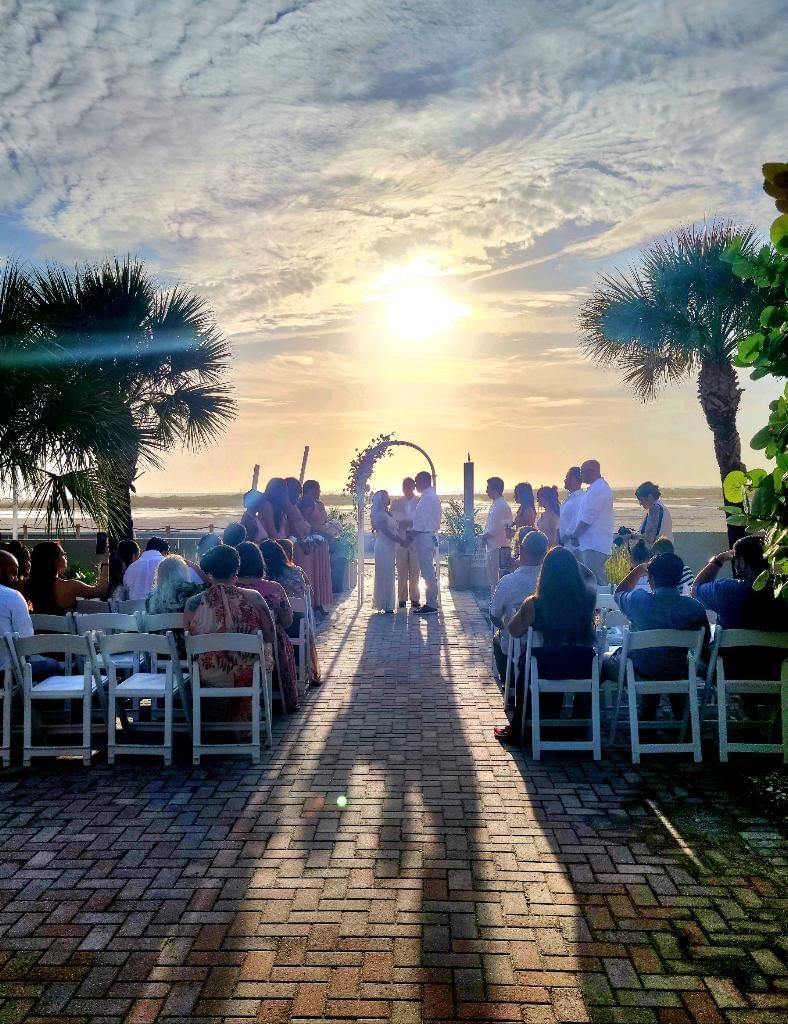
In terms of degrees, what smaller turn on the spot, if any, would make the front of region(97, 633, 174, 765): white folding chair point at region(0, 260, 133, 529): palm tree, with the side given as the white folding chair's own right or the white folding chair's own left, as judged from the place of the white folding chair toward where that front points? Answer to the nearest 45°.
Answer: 0° — it already faces it

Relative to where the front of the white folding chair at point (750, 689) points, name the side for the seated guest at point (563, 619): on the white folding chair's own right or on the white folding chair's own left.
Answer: on the white folding chair's own left

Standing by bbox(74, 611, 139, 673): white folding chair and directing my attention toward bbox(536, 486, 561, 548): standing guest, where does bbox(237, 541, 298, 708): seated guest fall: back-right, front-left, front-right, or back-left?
front-right

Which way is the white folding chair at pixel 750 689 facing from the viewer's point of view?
away from the camera

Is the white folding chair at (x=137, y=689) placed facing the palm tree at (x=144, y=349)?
yes

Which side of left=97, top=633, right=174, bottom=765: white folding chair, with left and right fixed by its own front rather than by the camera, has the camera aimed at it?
back

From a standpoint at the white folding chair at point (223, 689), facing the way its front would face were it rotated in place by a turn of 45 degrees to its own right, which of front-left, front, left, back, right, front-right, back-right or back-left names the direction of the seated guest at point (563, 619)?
front-right

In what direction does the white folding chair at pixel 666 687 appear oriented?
away from the camera

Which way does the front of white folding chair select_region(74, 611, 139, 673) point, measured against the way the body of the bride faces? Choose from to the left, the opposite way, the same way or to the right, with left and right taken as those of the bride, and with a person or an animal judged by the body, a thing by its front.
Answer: to the left

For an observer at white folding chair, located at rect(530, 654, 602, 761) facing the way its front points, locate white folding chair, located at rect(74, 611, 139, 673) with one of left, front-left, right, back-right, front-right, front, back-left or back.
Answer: left

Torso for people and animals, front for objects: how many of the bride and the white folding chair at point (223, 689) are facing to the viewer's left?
0

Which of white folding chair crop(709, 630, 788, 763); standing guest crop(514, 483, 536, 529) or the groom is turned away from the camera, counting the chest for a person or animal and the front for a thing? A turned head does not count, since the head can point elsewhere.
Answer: the white folding chair

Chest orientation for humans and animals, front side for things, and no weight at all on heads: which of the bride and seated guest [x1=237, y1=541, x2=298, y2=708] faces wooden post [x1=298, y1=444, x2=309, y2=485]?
the seated guest

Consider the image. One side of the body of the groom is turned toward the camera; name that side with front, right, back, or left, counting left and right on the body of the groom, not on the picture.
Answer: left

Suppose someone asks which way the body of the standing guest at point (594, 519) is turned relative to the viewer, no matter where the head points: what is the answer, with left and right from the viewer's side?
facing to the left of the viewer

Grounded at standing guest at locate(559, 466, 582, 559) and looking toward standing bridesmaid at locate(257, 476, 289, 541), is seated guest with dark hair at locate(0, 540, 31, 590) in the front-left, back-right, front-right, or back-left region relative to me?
front-left

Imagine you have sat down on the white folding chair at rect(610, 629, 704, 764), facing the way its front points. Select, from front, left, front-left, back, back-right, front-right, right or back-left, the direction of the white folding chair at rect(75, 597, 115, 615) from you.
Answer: left

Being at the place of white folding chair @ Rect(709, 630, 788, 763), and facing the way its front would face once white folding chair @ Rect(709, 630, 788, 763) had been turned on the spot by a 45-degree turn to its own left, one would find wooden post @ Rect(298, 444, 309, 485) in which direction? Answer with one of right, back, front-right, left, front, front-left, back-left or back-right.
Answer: front

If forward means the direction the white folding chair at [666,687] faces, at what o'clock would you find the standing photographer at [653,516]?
The standing photographer is roughly at 12 o'clock from the white folding chair.

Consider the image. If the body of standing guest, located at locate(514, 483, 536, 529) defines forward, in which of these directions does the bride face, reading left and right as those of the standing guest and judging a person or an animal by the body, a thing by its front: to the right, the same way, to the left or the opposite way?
the opposite way

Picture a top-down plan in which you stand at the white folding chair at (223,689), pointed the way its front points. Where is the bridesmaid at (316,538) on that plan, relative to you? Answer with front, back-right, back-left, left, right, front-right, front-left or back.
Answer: front

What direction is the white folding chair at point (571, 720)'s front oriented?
away from the camera

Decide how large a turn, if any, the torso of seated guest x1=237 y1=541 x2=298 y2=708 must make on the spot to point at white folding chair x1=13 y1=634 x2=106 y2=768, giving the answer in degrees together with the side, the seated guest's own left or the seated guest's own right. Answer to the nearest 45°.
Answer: approximately 135° to the seated guest's own left

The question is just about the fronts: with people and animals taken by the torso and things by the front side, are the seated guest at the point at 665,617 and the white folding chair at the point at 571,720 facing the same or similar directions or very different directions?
same or similar directions

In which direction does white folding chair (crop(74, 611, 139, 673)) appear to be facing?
away from the camera
